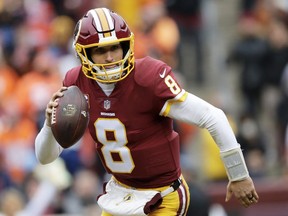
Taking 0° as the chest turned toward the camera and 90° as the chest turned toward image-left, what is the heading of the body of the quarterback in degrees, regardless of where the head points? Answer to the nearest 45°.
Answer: approximately 45°
